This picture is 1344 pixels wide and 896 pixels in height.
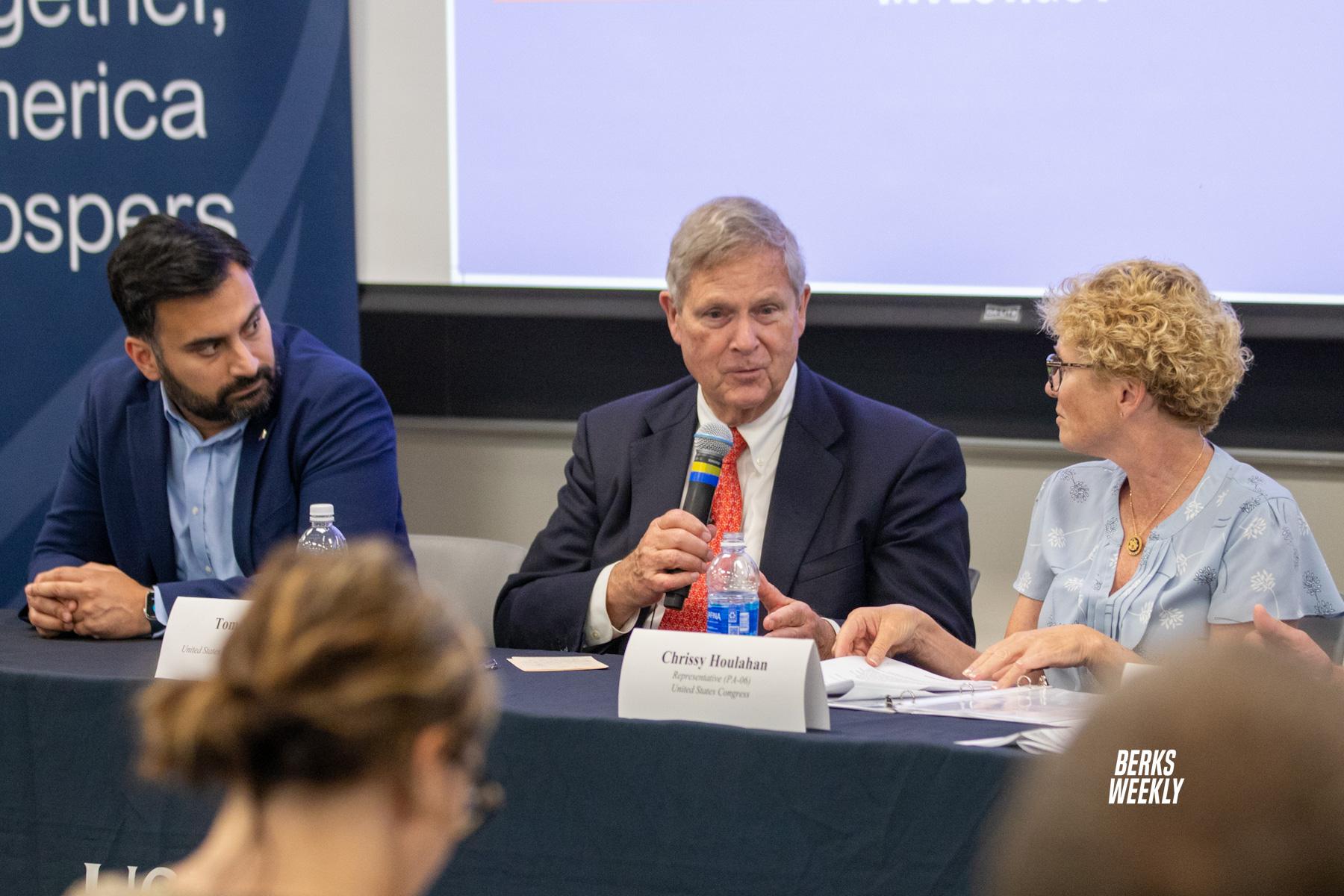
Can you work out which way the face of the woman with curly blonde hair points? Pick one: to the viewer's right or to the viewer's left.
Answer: to the viewer's left

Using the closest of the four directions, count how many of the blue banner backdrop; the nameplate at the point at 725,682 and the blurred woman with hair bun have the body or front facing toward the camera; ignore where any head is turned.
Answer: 2

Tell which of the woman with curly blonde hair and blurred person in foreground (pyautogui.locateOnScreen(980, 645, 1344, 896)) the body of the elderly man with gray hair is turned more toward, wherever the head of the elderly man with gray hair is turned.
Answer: the blurred person in foreground

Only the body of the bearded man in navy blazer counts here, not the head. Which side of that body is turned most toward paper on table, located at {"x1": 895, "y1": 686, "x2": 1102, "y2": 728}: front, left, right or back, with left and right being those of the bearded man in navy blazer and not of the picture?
left

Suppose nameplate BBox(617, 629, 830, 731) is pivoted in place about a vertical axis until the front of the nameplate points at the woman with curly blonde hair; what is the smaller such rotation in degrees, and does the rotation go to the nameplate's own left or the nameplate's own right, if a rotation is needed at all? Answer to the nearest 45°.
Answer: approximately 135° to the nameplate's own left

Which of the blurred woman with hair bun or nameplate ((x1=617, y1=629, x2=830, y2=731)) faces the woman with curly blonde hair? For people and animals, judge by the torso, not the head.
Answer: the blurred woman with hair bun

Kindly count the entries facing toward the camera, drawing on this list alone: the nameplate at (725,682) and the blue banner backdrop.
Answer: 2

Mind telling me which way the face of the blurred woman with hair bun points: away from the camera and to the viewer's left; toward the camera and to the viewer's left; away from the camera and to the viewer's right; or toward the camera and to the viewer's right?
away from the camera and to the viewer's right

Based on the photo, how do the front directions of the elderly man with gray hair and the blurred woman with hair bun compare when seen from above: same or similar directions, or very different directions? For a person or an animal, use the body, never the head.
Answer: very different directions

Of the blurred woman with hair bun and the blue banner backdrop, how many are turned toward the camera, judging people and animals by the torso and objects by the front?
1

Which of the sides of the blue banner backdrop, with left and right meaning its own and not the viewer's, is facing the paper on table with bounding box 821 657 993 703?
front

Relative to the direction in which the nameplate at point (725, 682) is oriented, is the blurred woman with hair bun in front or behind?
in front

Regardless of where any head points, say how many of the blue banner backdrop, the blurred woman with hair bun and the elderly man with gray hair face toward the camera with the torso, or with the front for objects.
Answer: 2

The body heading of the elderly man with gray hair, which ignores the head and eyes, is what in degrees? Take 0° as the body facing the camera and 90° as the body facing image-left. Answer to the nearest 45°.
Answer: approximately 0°

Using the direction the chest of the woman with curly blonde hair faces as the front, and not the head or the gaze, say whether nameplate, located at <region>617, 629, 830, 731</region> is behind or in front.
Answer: in front

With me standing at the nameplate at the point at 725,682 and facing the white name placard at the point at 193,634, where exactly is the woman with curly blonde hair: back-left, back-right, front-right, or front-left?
back-right
